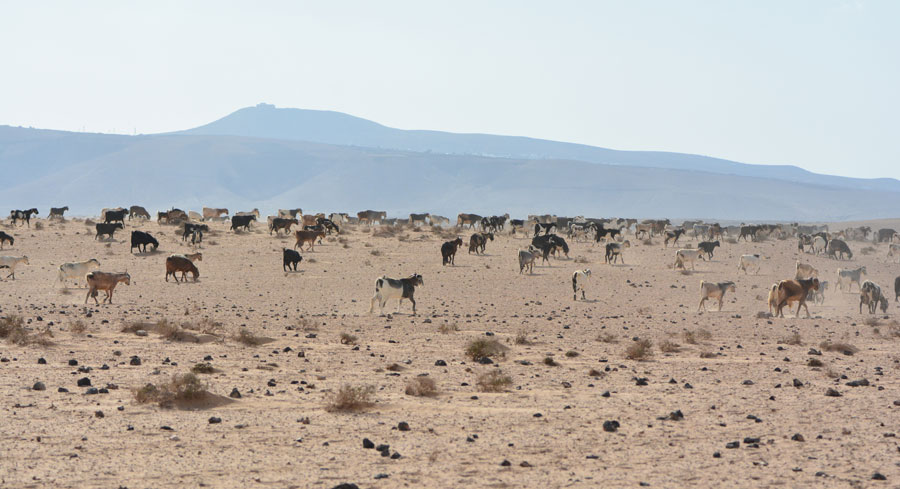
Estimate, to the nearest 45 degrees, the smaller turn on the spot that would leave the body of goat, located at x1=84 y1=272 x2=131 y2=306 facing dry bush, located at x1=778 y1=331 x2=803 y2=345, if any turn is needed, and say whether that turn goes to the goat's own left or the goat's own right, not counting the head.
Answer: approximately 45° to the goat's own right

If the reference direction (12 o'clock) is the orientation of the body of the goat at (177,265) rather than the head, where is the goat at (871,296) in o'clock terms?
the goat at (871,296) is roughly at 1 o'clock from the goat at (177,265).

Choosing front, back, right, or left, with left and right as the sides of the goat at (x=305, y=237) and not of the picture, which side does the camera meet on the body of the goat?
right

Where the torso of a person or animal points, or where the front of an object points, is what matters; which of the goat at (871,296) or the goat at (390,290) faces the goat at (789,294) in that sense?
the goat at (390,290)

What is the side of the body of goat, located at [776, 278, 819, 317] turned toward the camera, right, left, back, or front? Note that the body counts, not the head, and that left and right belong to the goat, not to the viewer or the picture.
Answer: right

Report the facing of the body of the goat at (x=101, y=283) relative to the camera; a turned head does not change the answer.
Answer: to the viewer's right

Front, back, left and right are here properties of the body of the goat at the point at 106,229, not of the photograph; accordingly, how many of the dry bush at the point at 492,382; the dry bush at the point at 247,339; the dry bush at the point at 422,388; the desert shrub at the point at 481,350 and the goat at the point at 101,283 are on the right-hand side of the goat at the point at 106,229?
5

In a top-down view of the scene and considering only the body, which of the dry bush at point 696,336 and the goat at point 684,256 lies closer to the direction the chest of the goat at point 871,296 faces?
the goat

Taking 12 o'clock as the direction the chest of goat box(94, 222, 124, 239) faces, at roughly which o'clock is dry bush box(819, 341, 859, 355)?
The dry bush is roughly at 2 o'clock from the goat.
